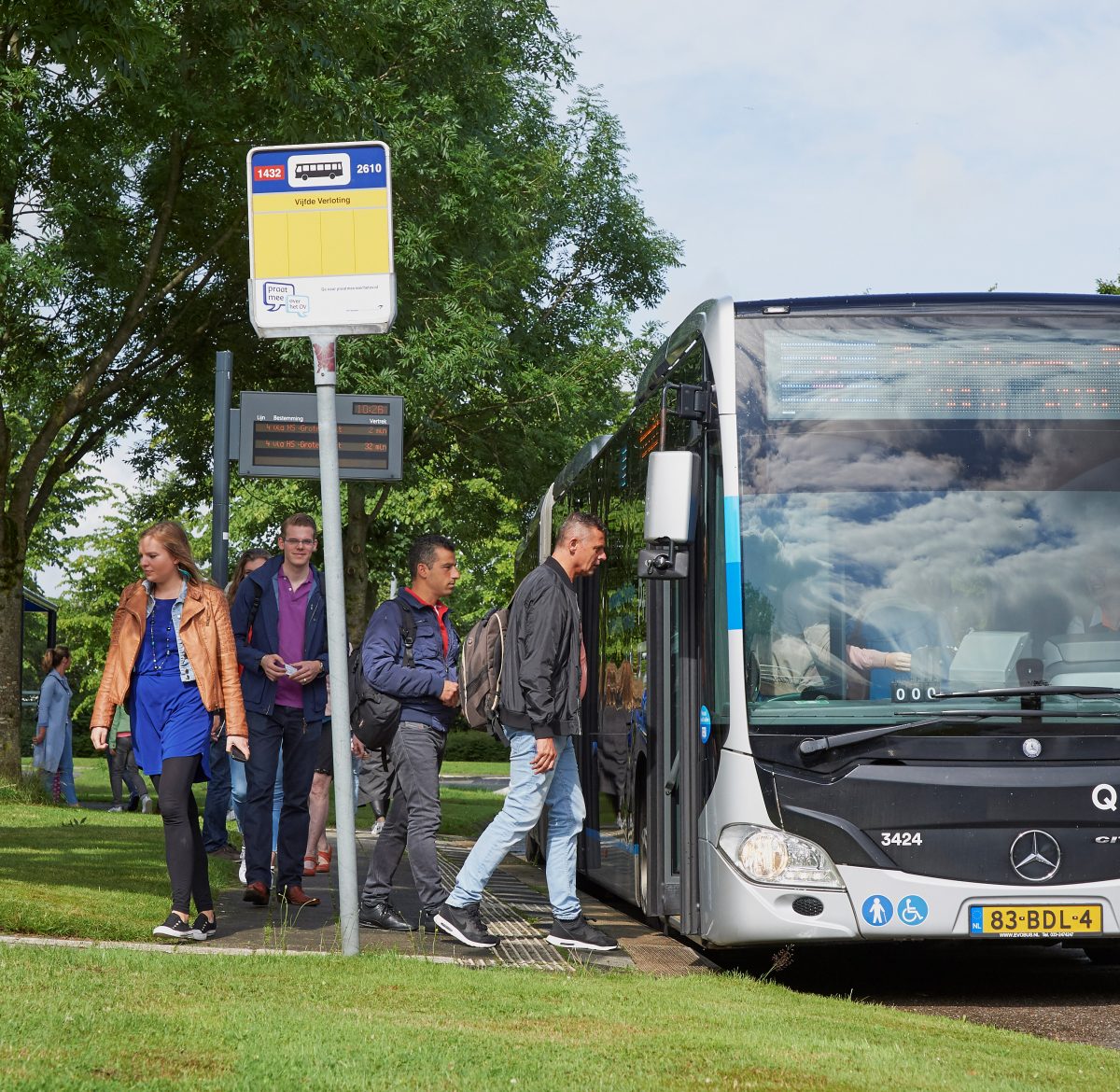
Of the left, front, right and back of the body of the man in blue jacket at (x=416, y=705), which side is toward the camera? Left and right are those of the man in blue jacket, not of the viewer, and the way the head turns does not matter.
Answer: right

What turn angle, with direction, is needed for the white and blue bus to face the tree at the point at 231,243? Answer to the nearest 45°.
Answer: approximately 135° to its right

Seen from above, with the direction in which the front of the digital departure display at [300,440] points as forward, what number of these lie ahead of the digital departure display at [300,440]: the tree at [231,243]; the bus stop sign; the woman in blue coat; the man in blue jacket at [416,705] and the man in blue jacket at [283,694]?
3

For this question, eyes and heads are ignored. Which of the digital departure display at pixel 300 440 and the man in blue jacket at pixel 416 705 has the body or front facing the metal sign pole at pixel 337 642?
the digital departure display

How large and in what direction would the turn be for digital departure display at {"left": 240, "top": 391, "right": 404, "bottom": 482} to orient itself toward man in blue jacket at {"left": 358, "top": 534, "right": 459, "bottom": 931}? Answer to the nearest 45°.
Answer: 0° — it already faces them

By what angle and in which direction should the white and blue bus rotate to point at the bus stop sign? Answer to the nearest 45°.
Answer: approximately 90° to its right
